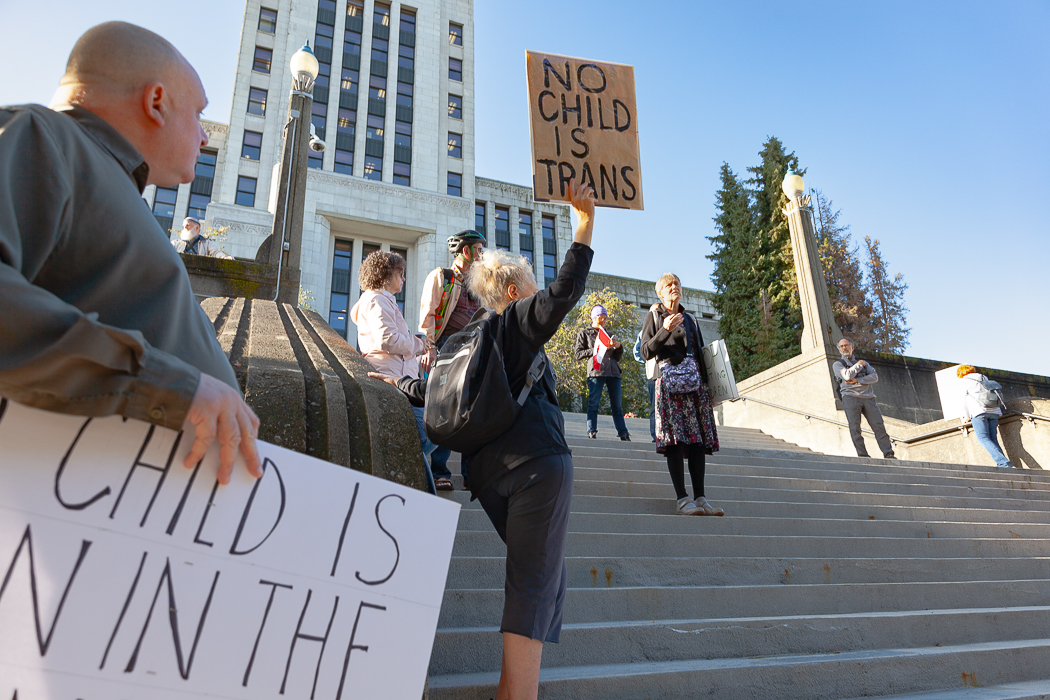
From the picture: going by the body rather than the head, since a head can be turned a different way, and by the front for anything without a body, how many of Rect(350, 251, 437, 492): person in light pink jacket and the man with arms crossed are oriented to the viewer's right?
1

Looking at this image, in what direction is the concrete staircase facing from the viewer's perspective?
toward the camera

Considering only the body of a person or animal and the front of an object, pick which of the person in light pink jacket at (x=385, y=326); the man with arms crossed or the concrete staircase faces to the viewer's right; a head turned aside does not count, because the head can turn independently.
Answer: the person in light pink jacket

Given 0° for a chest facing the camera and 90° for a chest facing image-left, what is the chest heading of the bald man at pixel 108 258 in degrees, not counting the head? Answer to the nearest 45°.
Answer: approximately 225°

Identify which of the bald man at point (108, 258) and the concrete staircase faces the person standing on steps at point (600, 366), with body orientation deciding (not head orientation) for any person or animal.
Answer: the bald man

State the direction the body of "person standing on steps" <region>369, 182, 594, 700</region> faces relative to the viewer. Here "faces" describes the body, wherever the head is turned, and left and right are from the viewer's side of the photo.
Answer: facing away from the viewer and to the right of the viewer

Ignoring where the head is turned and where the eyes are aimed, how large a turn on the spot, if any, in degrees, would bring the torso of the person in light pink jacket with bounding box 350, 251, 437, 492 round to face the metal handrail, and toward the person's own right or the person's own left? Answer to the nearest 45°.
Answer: approximately 45° to the person's own left

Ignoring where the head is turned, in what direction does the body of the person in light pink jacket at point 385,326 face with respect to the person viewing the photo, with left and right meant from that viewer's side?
facing to the right of the viewer

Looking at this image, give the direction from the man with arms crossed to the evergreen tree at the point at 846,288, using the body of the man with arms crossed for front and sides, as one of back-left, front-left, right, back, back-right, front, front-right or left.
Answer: back

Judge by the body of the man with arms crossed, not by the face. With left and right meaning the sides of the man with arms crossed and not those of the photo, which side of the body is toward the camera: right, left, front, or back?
front

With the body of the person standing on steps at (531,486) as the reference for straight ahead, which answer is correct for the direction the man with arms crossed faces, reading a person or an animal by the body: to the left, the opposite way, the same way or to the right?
the opposite way
